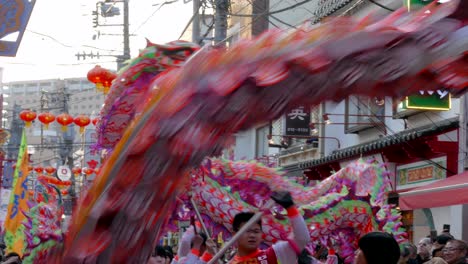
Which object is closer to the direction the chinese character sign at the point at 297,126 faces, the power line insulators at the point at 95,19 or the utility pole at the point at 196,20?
the utility pole

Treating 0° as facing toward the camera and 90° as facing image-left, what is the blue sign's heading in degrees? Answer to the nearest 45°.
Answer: approximately 0°

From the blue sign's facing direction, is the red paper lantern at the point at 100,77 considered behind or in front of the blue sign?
behind

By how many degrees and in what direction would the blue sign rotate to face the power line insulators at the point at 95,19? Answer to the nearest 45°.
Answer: approximately 180°

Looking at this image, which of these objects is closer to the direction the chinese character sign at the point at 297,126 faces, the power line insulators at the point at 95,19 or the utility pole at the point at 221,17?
the utility pole
